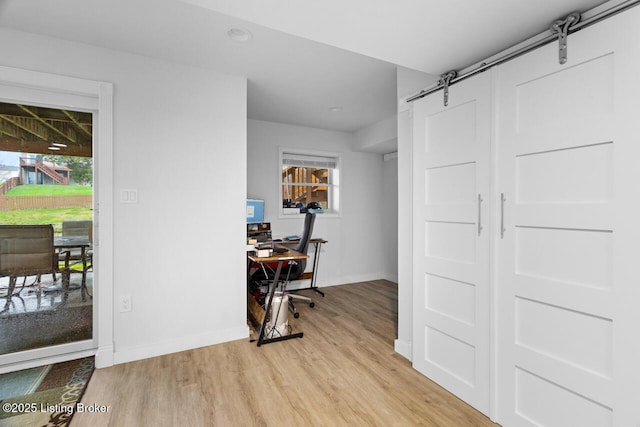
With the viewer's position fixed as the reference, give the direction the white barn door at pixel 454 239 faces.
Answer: facing the viewer and to the left of the viewer

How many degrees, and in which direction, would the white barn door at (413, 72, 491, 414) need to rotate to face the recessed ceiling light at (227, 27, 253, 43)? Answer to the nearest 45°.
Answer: approximately 45° to its right

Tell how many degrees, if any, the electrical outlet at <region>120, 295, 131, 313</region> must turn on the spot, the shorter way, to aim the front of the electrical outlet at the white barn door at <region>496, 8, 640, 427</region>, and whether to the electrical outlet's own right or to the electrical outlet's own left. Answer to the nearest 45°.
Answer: approximately 45° to the electrical outlet's own left

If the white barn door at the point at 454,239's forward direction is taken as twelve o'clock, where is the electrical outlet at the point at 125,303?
The electrical outlet is roughly at 1 o'clock from the white barn door.

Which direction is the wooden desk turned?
to the viewer's right

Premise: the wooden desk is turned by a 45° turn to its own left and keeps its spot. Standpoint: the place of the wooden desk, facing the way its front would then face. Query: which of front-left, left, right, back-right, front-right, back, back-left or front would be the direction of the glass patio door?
back-left

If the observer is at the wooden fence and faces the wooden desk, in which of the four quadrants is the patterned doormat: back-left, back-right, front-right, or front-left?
front-right

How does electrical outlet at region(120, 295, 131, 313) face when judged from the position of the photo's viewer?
facing the viewer

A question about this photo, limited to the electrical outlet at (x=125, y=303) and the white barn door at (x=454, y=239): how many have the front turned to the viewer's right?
0

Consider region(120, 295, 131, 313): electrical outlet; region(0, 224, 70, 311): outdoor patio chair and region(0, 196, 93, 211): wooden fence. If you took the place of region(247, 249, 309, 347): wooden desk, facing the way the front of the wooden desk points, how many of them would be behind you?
3

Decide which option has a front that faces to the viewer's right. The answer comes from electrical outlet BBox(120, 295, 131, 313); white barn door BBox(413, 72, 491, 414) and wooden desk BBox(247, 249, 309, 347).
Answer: the wooden desk

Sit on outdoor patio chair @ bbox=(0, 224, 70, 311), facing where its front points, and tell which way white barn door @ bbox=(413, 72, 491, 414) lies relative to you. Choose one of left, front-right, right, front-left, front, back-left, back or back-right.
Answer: right

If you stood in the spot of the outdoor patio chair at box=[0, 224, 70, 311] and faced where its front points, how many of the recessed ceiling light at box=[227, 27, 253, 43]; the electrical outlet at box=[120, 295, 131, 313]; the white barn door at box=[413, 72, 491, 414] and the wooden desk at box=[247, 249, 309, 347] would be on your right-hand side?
4
